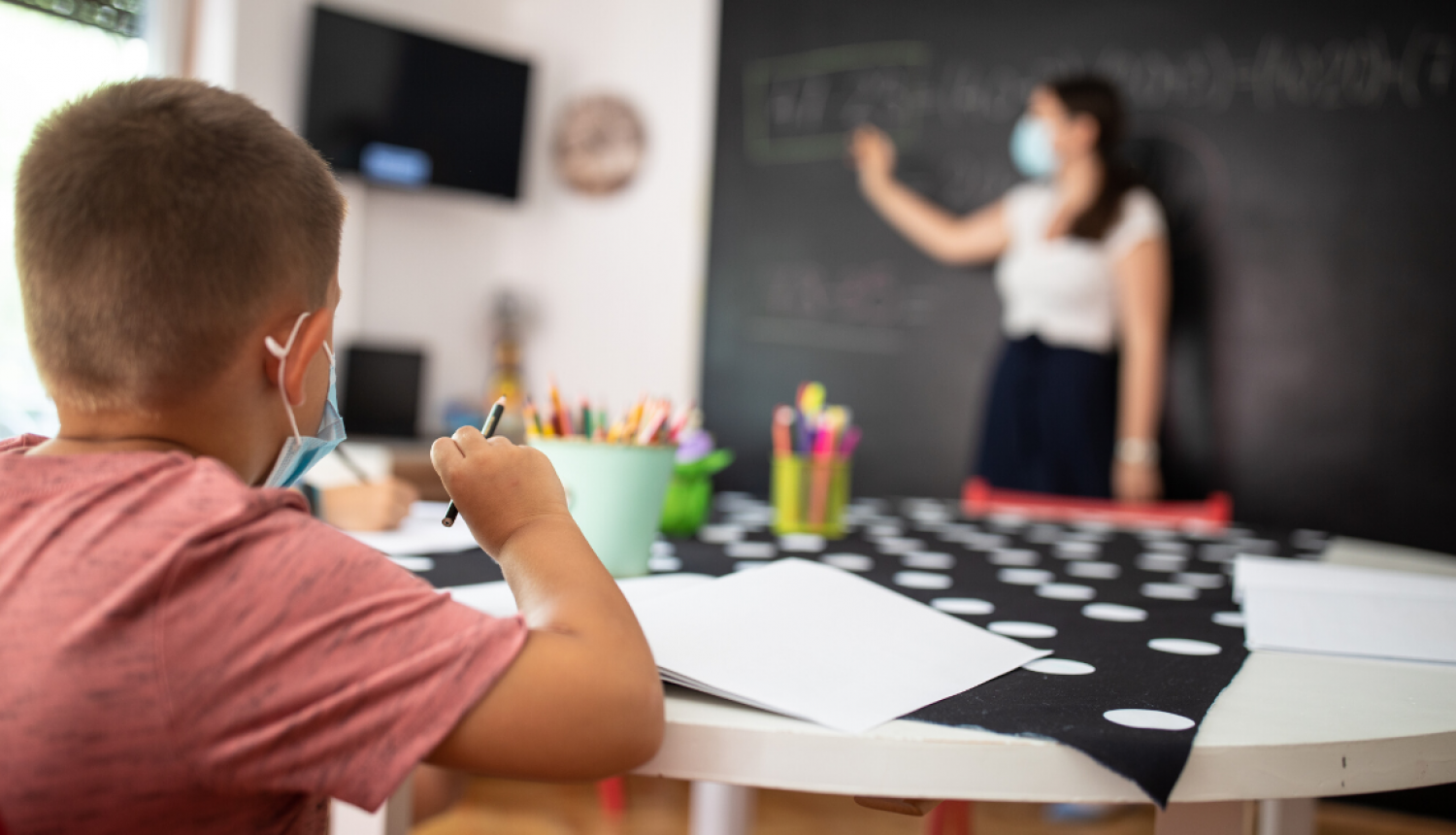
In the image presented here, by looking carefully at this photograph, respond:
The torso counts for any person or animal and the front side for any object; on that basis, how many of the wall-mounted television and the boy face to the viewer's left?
0

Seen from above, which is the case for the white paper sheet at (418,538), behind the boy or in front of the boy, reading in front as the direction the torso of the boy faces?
in front

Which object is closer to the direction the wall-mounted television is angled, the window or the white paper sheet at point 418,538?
the white paper sheet

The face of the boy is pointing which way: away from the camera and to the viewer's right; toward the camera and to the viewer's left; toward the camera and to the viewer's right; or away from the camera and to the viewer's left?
away from the camera and to the viewer's right

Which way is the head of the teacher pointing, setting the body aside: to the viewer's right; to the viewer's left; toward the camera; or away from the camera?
to the viewer's left

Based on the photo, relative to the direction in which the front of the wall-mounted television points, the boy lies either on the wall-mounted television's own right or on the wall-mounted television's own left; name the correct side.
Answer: on the wall-mounted television's own right

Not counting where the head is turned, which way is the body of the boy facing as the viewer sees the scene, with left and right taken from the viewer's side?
facing away from the viewer and to the right of the viewer
